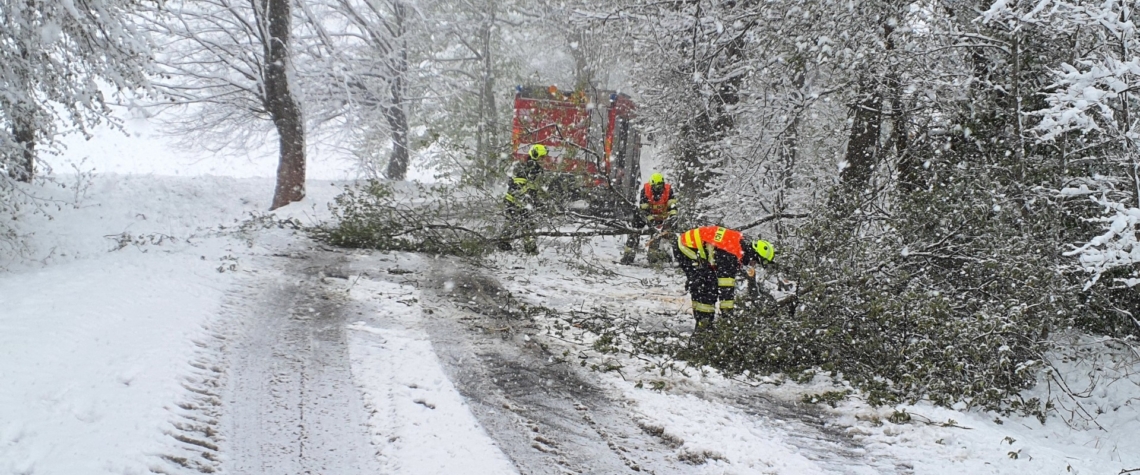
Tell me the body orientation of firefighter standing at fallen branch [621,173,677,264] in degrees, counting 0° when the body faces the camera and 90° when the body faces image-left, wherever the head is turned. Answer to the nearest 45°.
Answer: approximately 0°

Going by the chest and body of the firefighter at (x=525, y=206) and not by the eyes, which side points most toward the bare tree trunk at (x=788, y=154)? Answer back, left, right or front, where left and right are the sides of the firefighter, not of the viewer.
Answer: front

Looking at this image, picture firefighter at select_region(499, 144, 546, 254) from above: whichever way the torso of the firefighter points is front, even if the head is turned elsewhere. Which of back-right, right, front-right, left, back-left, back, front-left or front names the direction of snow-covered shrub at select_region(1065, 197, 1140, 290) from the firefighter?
front-right

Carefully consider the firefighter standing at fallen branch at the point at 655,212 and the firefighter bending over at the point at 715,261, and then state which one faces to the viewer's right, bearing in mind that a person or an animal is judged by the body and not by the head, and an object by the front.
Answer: the firefighter bending over at the point at 715,261

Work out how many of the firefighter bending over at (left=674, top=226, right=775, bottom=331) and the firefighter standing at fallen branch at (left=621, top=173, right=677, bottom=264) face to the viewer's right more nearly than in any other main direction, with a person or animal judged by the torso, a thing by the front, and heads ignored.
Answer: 1

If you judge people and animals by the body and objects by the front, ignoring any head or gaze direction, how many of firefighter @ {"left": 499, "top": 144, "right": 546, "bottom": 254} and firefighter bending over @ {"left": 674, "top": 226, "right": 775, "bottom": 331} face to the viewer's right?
2

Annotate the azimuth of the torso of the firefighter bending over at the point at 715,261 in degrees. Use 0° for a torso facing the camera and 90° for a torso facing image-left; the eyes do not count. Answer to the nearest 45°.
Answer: approximately 270°

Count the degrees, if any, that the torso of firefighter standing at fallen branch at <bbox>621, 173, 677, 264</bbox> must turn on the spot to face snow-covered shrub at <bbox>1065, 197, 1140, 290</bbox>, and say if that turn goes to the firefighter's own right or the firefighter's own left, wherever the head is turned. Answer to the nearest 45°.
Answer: approximately 45° to the firefighter's own left

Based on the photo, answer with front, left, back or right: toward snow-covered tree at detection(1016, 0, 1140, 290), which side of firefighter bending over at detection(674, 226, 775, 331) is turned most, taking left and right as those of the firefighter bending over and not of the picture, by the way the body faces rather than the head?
front

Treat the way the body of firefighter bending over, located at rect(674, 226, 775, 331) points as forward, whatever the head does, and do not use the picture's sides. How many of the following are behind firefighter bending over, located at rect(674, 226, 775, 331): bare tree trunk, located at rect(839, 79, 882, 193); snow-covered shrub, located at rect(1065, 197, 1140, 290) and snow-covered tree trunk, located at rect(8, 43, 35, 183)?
1

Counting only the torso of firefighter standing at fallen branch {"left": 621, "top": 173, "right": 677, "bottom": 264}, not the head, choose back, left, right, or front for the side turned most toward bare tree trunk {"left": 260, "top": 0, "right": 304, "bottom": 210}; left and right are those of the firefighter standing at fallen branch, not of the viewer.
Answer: right

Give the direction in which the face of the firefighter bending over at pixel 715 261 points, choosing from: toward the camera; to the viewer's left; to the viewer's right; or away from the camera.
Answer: to the viewer's right
